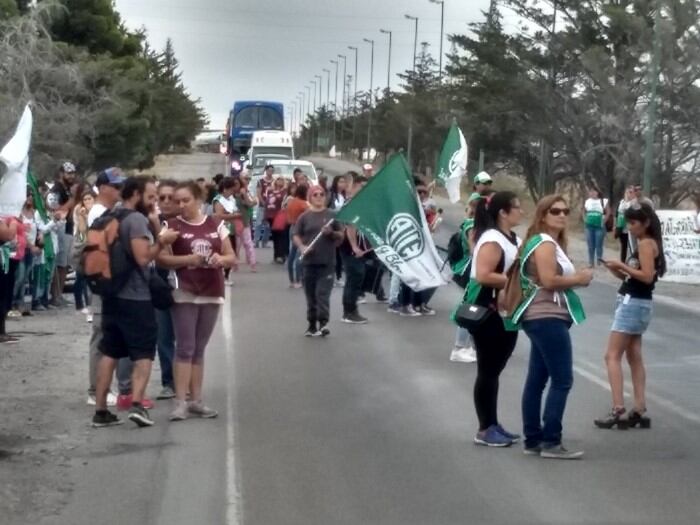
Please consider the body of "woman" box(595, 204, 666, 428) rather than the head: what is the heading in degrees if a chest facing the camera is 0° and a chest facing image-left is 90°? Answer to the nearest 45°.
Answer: approximately 90°

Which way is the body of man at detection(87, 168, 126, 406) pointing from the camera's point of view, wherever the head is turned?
to the viewer's right

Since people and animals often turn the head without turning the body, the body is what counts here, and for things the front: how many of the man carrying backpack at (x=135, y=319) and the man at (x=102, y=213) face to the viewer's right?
2

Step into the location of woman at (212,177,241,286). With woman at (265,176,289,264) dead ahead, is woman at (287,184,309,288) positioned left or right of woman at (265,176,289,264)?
right

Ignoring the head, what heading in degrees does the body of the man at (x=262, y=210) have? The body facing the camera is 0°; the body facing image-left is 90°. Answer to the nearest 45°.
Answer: approximately 315°

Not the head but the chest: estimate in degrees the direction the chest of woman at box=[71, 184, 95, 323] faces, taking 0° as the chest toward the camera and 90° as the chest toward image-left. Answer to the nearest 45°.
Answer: approximately 315°

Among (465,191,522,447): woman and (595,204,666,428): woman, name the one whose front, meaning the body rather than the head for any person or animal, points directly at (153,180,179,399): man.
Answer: (595,204,666,428): woman

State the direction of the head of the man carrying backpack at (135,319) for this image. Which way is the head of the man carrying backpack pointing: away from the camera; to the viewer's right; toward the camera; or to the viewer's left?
to the viewer's right

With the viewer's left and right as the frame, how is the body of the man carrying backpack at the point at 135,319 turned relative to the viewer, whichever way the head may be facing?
facing to the right of the viewer
